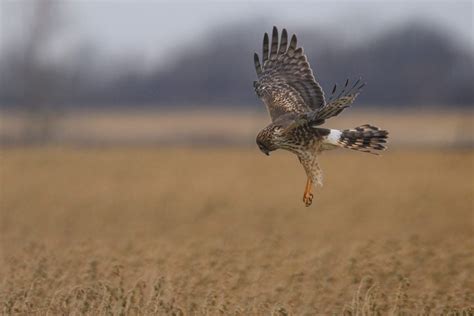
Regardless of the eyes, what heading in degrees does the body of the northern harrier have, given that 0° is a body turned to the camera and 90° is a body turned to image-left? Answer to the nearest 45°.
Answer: approximately 90°
